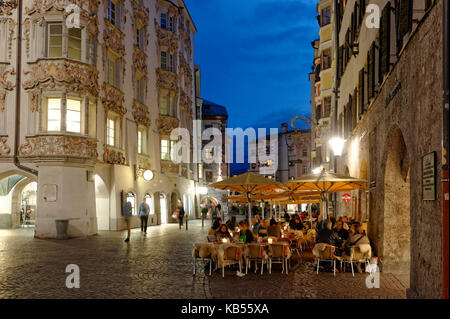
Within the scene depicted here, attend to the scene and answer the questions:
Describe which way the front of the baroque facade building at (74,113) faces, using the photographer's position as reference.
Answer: facing the viewer and to the right of the viewer

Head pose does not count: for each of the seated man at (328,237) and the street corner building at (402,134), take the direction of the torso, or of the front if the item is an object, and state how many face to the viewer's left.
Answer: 1

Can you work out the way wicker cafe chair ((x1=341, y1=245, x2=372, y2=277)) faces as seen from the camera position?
facing away from the viewer and to the left of the viewer

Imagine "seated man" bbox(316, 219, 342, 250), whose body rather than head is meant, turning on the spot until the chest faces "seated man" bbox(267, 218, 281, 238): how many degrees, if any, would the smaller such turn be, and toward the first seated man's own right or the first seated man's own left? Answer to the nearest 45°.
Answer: approximately 90° to the first seated man's own left

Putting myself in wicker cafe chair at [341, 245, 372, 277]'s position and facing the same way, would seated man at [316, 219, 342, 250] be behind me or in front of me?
in front
